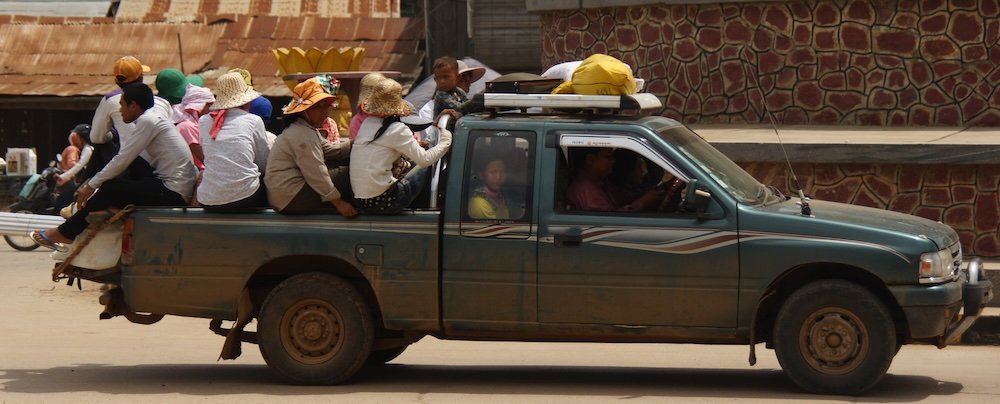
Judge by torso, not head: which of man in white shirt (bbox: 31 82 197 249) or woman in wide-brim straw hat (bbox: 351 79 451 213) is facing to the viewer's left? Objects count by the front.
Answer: the man in white shirt

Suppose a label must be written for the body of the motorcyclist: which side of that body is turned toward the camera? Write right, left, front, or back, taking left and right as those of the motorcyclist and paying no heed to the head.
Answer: left

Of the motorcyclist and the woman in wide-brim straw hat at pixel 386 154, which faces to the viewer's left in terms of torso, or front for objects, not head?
the motorcyclist

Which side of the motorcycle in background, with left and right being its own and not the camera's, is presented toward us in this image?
left

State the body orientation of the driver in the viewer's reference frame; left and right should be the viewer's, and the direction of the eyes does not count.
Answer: facing to the right of the viewer

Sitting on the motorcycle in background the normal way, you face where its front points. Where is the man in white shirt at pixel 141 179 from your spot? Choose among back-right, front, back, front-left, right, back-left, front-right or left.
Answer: left

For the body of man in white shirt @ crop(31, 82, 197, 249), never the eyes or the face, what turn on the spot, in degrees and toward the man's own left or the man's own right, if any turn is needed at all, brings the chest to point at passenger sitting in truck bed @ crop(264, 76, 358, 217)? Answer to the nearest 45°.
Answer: approximately 135° to the man's own left

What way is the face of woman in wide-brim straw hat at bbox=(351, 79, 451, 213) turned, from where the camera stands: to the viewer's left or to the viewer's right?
to the viewer's right

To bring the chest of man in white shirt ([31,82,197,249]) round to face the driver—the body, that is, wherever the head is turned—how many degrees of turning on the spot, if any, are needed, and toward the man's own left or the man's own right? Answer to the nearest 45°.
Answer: approximately 135° to the man's own left

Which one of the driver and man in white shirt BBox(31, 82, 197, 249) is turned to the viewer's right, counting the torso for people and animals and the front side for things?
the driver

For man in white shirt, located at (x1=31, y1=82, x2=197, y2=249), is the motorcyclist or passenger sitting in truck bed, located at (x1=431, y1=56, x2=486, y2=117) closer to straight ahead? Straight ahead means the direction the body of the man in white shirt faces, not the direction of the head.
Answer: the motorcyclist
